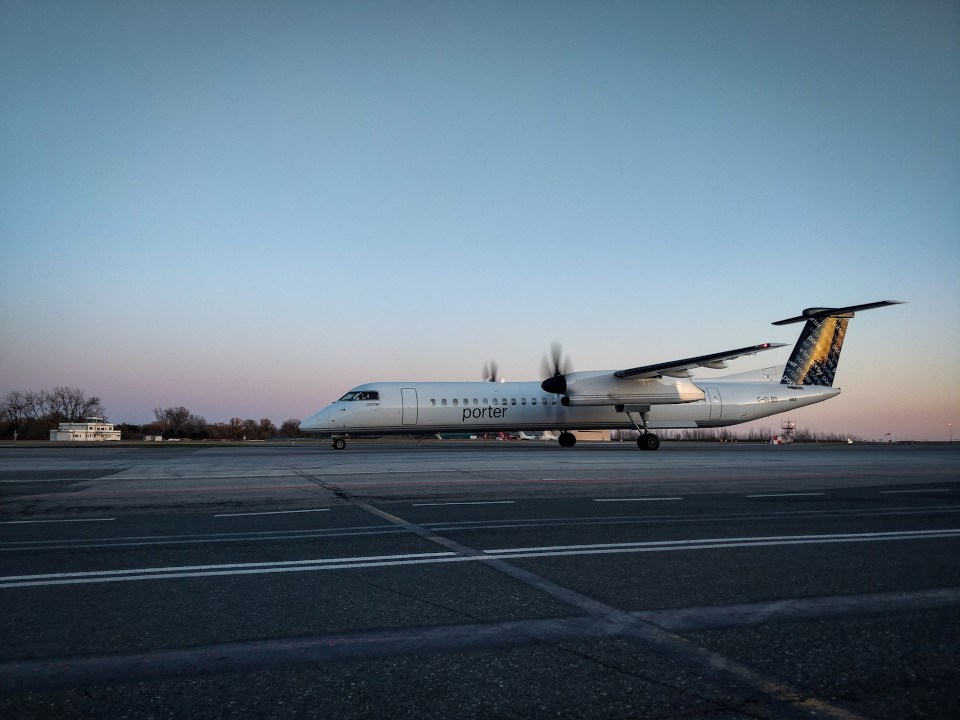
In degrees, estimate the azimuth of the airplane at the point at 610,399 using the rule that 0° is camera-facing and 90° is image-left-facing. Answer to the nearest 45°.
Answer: approximately 45°
